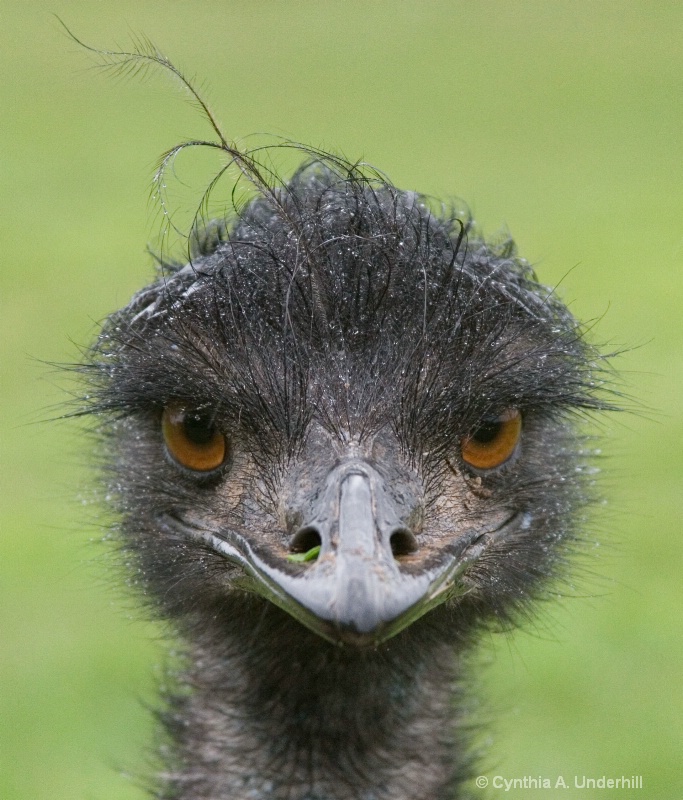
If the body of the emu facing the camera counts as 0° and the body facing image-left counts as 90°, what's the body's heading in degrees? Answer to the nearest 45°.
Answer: approximately 0°
